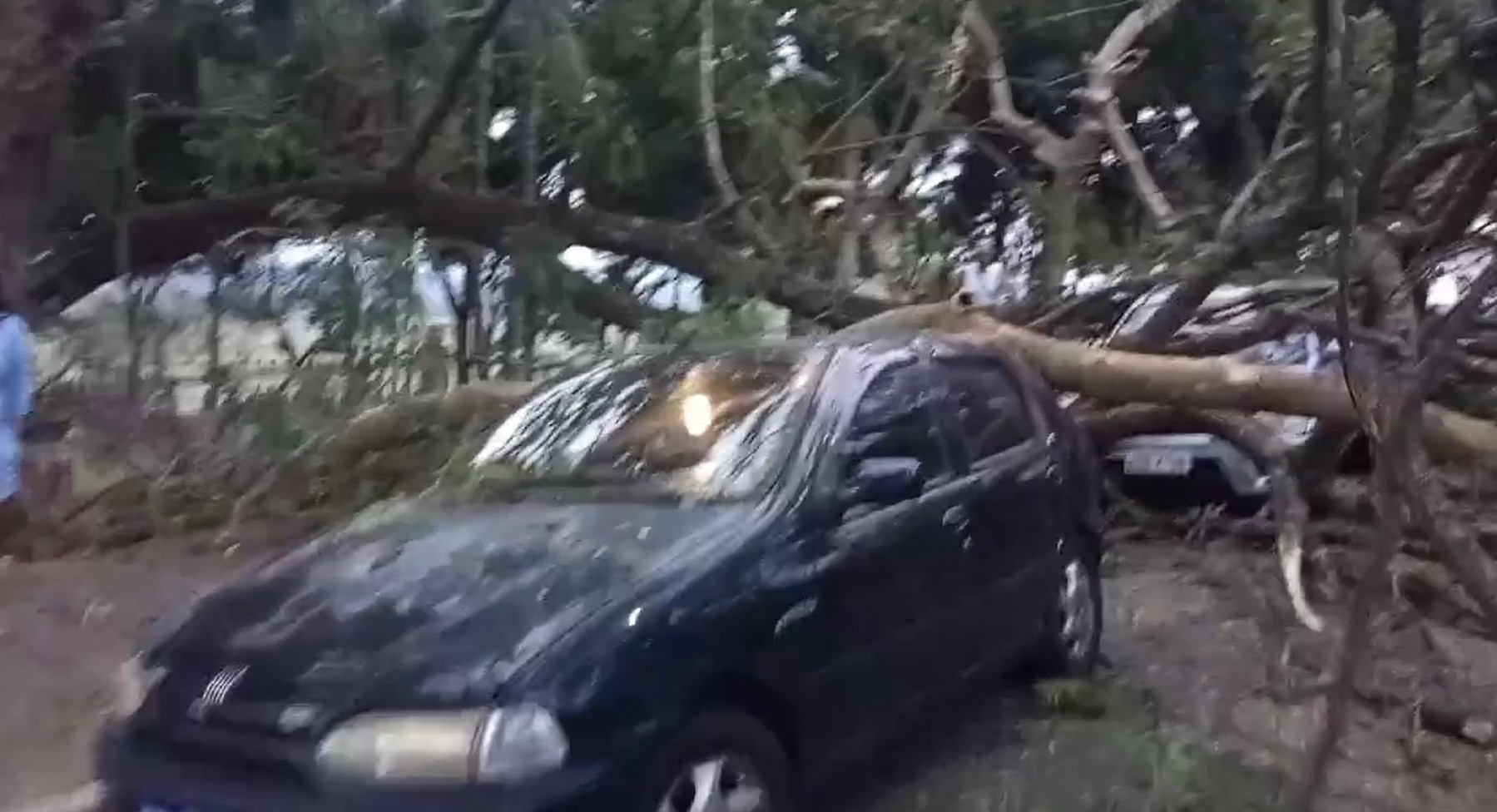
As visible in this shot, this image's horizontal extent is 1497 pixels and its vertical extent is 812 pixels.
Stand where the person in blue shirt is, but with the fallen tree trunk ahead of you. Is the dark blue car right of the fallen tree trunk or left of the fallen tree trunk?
right

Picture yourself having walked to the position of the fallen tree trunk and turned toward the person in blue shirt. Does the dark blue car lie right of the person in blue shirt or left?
left

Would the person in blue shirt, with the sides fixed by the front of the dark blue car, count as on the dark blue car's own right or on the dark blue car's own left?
on the dark blue car's own right

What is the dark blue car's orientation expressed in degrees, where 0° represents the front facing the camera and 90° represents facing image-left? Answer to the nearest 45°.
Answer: approximately 45°

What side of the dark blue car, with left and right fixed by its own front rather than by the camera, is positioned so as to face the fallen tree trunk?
back
